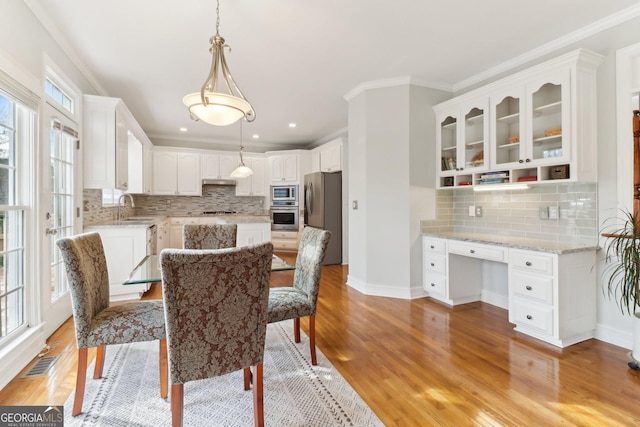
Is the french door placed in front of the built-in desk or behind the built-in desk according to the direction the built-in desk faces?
in front

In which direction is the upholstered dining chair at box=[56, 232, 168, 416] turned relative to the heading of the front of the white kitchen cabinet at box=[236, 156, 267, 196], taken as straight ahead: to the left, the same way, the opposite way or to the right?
to the left

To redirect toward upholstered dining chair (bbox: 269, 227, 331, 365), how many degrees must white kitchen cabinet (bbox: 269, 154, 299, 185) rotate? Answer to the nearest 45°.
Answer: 0° — it already faces it

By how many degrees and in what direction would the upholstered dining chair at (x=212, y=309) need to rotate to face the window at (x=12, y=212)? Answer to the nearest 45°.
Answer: approximately 45° to its left

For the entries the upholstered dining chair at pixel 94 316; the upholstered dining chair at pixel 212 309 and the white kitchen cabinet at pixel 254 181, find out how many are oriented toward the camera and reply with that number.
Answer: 1

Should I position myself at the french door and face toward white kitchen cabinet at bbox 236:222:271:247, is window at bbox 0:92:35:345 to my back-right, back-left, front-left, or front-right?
back-right

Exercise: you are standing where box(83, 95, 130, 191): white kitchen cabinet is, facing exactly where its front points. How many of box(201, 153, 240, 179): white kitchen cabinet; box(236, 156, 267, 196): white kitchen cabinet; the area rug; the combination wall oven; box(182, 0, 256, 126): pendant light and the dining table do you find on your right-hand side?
3

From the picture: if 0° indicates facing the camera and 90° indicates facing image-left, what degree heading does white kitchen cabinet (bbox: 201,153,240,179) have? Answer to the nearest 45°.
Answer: approximately 0°

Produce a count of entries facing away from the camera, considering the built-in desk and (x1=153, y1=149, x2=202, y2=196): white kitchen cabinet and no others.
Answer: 0

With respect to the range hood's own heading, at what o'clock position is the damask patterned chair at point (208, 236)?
The damask patterned chair is roughly at 12 o'clock from the range hood.

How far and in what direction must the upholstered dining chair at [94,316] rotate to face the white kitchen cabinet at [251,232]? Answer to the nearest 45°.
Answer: approximately 45° to its left

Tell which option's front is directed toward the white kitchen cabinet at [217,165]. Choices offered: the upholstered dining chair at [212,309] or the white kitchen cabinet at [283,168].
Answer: the upholstered dining chair

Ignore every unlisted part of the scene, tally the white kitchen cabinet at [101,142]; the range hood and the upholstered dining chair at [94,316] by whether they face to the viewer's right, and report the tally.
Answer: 2
